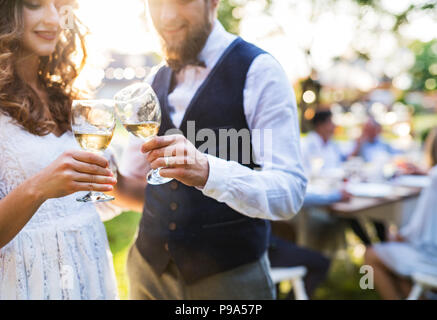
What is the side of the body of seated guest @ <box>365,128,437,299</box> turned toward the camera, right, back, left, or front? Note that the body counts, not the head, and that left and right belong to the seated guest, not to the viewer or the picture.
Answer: left

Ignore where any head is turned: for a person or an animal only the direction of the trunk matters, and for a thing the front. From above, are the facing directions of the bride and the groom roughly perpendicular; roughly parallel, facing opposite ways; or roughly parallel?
roughly perpendicular

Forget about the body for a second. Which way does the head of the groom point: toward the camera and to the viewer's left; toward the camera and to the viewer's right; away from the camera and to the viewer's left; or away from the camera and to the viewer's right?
toward the camera and to the viewer's left

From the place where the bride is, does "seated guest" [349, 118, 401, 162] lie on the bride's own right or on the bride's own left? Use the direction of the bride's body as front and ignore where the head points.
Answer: on the bride's own left

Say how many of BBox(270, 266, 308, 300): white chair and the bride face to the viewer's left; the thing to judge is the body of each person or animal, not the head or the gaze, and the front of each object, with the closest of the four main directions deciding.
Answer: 0

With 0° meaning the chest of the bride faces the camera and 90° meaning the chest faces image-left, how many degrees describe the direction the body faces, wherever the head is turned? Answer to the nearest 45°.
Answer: approximately 315°

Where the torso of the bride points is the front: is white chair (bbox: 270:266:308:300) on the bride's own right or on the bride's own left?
on the bride's own left

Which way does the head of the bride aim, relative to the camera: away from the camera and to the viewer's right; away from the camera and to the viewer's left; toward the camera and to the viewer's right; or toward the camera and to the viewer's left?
toward the camera and to the viewer's right

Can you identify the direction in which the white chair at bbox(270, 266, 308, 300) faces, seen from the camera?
facing to the right of the viewer

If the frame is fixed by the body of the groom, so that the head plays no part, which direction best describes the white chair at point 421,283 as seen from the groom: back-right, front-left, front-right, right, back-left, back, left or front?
back

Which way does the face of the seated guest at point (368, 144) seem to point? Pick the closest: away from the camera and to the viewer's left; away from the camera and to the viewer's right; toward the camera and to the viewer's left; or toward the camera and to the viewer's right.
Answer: toward the camera and to the viewer's left

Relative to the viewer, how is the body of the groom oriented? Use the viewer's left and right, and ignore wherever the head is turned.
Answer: facing the viewer and to the left of the viewer

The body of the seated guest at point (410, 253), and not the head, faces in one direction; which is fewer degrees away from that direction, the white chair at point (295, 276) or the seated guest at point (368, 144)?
the white chair

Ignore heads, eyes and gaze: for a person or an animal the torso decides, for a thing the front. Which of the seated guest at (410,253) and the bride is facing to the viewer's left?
the seated guest
